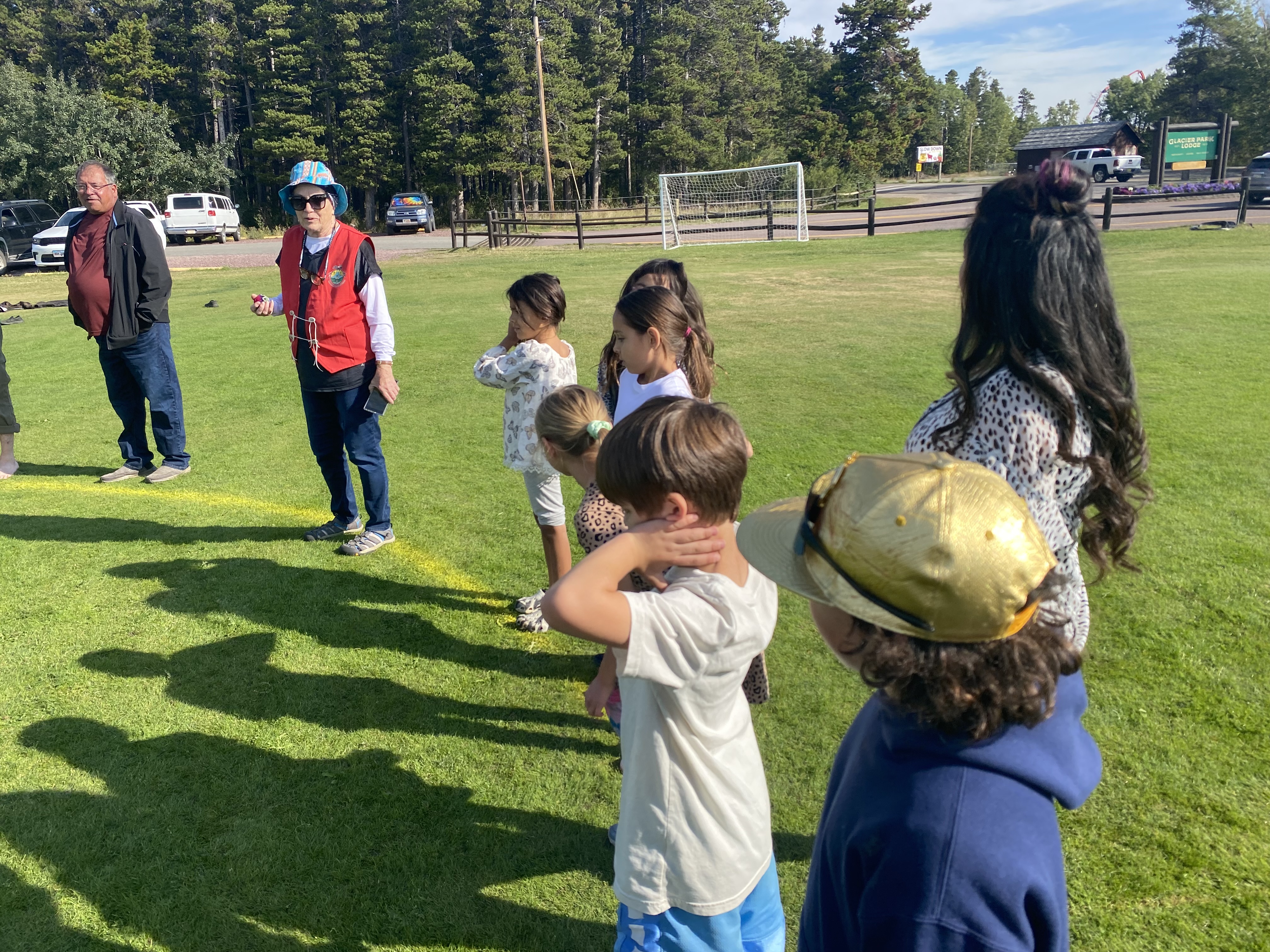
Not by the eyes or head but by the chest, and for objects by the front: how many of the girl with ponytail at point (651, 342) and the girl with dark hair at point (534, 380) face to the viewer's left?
2

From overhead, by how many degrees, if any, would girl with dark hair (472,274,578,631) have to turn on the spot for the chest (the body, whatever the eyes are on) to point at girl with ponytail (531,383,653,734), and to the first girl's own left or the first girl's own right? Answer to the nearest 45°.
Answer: approximately 90° to the first girl's own left

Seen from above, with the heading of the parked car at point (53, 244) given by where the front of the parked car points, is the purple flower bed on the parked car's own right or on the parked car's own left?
on the parked car's own left

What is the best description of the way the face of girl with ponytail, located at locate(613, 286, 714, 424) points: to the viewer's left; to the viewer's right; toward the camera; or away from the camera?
to the viewer's left

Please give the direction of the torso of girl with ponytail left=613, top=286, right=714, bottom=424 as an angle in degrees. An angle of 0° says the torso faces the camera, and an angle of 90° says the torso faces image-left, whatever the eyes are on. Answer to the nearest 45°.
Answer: approximately 90°

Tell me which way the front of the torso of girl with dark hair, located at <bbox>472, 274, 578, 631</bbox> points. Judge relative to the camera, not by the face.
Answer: to the viewer's left

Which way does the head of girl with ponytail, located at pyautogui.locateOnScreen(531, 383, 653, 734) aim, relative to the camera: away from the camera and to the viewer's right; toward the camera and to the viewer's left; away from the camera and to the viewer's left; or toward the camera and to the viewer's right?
away from the camera and to the viewer's left

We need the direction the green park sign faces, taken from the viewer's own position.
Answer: facing the viewer

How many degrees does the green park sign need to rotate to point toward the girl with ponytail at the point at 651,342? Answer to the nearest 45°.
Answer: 0° — it already faces them

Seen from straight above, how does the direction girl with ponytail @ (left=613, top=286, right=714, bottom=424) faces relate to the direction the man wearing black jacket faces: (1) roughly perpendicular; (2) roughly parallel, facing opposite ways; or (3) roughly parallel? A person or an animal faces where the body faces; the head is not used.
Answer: roughly perpendicular

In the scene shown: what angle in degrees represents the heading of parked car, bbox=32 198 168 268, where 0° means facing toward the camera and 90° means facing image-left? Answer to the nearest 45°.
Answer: approximately 45°
